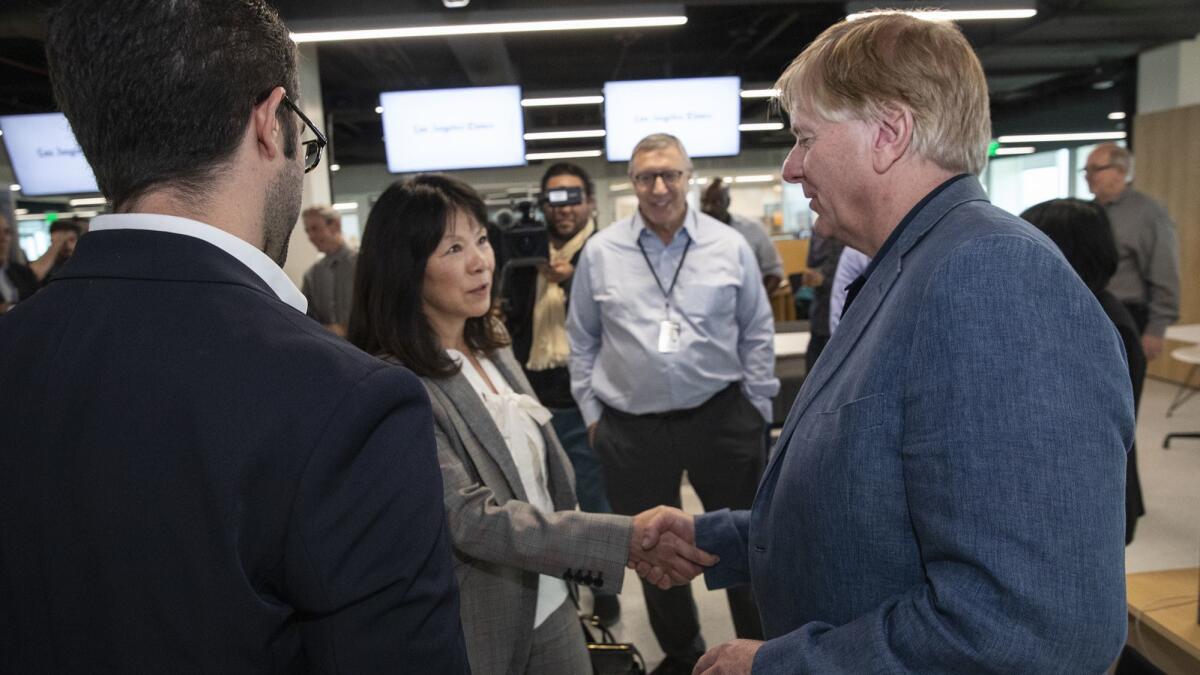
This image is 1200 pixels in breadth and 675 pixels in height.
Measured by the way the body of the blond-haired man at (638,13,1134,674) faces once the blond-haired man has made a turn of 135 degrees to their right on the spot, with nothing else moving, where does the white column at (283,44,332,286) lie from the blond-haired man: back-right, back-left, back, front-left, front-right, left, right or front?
left

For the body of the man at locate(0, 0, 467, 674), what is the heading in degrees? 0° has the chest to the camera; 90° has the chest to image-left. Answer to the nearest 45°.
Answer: approximately 225°

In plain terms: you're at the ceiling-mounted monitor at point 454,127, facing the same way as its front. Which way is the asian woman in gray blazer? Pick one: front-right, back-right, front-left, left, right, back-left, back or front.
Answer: front

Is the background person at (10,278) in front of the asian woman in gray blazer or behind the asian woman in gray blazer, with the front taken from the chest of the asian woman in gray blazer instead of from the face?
behind

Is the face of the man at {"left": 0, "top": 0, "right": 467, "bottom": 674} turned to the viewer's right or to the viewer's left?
to the viewer's right

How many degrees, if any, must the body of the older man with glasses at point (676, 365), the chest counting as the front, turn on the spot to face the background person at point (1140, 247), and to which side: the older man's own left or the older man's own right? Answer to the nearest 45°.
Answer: approximately 135° to the older man's own left

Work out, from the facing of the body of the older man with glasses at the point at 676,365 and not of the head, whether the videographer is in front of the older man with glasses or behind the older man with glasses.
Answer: behind

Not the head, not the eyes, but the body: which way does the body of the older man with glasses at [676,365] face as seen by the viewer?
toward the camera

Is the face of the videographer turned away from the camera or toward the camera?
toward the camera

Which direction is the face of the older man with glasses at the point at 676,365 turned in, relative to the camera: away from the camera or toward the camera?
toward the camera

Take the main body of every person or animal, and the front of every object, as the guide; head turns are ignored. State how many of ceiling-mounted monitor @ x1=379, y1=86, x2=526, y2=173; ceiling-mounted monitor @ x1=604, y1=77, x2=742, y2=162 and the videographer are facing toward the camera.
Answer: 3

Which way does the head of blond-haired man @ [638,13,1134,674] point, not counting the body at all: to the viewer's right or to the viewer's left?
to the viewer's left

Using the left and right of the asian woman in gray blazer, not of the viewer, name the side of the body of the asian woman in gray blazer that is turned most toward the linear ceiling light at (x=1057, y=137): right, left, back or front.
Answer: left

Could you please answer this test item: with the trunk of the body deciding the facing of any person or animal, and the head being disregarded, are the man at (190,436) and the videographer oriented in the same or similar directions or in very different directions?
very different directions

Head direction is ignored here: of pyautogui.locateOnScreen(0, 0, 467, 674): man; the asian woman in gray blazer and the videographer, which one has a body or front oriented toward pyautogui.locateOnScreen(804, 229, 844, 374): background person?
the man

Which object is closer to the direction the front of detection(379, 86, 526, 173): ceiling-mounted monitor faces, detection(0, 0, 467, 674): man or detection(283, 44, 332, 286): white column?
the man

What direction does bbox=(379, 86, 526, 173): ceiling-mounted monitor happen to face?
toward the camera
